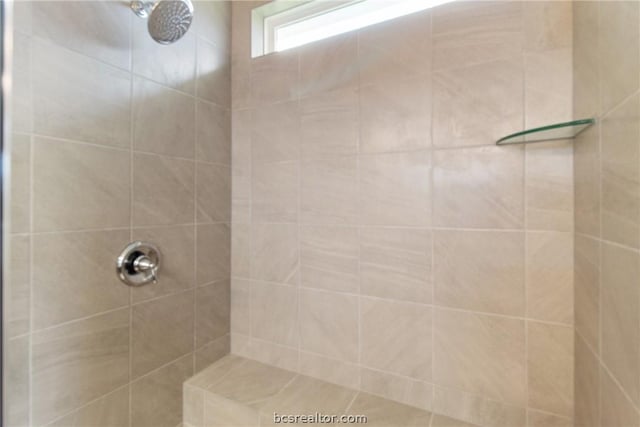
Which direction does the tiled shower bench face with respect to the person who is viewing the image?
facing the viewer and to the left of the viewer
